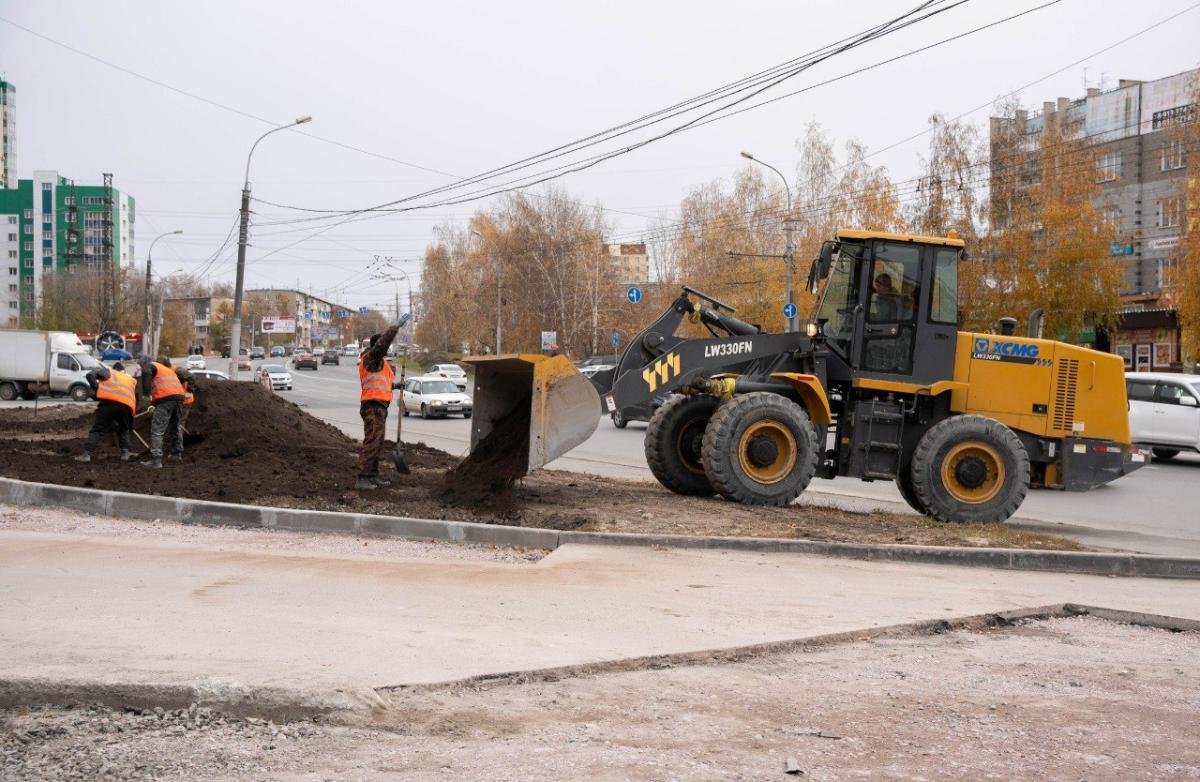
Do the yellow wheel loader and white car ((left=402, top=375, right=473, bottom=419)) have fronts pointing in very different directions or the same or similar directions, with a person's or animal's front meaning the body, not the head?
very different directions

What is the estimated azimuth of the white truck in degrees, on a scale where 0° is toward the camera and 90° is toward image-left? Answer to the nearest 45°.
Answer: approximately 270°

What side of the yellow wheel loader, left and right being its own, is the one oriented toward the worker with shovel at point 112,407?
front

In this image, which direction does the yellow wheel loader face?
to the viewer's left

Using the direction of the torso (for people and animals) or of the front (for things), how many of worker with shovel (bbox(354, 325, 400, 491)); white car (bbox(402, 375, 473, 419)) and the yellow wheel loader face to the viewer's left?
1

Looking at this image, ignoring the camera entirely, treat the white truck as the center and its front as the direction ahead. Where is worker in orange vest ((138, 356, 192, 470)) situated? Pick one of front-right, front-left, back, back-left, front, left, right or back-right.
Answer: right

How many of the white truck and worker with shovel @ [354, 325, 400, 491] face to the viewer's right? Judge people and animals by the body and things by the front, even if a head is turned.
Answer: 2

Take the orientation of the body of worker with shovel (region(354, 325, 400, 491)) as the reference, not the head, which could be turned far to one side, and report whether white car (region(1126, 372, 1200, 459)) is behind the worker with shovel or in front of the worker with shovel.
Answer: in front

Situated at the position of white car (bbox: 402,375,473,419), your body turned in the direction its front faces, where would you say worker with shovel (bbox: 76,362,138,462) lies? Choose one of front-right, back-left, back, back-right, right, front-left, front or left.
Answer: front-right

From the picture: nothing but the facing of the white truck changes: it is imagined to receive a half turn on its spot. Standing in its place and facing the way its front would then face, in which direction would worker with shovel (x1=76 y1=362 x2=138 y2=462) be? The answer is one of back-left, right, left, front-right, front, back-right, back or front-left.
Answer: left

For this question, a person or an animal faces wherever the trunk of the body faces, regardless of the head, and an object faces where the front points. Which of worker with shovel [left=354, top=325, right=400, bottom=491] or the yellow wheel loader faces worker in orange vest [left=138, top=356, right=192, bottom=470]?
the yellow wheel loader

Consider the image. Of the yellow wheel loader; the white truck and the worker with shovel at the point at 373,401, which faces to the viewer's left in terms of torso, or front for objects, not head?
the yellow wheel loader

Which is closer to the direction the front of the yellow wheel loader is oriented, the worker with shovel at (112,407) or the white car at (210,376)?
the worker with shovel
